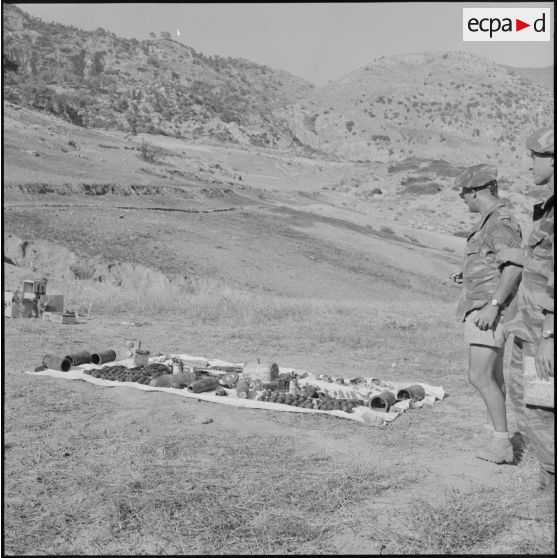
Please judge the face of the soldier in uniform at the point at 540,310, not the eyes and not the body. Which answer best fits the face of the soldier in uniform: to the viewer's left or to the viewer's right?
to the viewer's left

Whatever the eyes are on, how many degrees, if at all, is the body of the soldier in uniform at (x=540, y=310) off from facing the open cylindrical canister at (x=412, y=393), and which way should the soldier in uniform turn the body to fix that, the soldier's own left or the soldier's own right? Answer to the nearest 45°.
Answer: approximately 90° to the soldier's own right

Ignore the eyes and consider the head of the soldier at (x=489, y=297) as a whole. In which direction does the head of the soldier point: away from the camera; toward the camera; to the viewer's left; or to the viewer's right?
to the viewer's left

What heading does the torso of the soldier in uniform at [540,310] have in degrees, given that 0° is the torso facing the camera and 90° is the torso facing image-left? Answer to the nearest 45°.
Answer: approximately 90°
